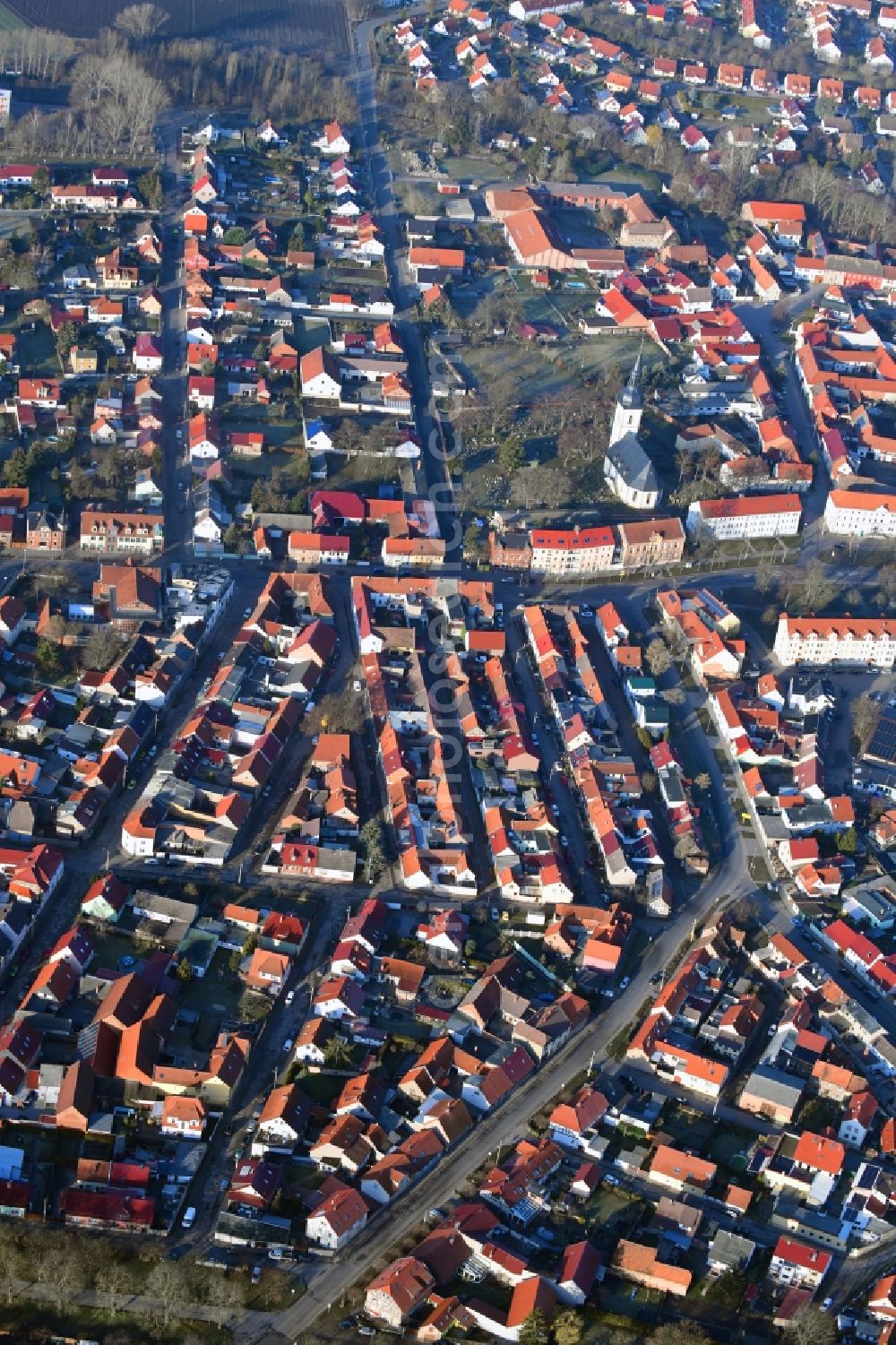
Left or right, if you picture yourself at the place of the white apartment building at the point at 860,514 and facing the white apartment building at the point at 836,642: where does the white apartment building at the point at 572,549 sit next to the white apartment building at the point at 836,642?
right

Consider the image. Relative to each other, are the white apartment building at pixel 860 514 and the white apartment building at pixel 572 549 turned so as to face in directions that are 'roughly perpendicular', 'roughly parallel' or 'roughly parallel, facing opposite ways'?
roughly parallel

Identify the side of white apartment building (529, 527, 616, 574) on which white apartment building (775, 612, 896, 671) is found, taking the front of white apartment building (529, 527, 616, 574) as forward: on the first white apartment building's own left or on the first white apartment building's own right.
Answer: on the first white apartment building's own left

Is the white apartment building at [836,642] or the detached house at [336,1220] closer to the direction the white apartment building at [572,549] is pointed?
the detached house

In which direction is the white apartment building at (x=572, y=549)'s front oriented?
toward the camera

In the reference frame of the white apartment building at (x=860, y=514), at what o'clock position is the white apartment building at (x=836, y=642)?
the white apartment building at (x=836, y=642) is roughly at 12 o'clock from the white apartment building at (x=860, y=514).

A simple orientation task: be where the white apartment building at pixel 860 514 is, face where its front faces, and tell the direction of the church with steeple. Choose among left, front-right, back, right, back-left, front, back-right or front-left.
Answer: right

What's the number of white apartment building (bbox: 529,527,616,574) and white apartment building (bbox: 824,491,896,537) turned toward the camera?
2

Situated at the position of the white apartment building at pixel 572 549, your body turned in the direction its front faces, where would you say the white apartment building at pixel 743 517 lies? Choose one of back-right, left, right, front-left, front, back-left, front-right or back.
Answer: back-left

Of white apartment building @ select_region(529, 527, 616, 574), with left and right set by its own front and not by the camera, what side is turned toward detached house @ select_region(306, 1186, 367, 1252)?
front

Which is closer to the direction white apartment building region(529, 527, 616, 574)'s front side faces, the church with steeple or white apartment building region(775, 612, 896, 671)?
the white apartment building

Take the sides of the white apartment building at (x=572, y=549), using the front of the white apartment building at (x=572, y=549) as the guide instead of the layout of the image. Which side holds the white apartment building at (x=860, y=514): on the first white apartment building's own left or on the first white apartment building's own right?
on the first white apartment building's own left
